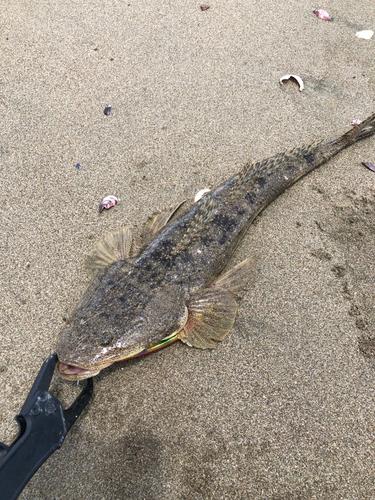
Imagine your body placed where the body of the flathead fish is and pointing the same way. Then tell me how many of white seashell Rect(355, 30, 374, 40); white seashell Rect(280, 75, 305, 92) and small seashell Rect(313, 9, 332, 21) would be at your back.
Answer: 3

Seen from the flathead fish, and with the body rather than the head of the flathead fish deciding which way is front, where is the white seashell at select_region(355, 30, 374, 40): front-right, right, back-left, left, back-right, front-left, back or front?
back

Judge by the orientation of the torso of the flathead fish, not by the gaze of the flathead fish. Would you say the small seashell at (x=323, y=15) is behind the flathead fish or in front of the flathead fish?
behind

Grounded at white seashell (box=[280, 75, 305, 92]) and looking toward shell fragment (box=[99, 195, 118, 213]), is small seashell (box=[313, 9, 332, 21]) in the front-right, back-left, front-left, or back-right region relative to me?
back-right

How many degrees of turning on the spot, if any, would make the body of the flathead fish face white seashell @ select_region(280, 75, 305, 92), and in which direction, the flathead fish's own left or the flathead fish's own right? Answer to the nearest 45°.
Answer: approximately 180°
